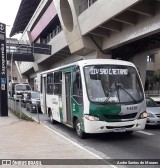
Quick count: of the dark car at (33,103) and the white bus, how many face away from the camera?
0

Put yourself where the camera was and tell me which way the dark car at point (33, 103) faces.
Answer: facing the viewer and to the right of the viewer

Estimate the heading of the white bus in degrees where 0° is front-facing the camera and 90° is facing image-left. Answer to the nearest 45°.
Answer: approximately 315°

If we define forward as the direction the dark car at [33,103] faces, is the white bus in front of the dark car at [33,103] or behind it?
in front

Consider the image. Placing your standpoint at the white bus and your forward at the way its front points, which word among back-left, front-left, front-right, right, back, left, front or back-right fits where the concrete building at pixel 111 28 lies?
back-left
